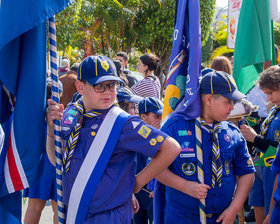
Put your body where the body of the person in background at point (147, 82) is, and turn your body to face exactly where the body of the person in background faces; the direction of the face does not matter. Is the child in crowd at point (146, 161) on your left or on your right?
on your left

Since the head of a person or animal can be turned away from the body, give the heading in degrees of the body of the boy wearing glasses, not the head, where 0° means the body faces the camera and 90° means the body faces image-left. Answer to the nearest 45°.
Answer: approximately 45°

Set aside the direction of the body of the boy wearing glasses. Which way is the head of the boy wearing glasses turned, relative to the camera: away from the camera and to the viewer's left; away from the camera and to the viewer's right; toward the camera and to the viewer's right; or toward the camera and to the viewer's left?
toward the camera and to the viewer's right

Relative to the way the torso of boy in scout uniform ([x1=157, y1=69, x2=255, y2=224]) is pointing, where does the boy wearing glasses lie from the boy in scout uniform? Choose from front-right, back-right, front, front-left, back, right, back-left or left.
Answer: right
